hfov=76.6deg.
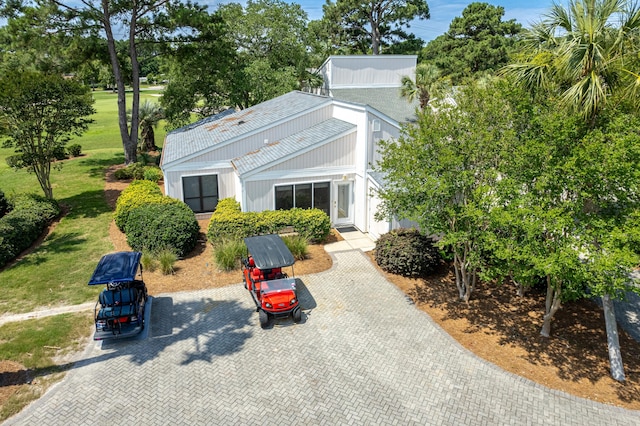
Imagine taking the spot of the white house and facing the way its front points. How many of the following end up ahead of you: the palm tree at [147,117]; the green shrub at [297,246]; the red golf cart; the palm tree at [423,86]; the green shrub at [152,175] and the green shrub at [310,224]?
3

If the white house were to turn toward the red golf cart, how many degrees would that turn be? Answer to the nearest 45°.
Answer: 0° — it already faces it

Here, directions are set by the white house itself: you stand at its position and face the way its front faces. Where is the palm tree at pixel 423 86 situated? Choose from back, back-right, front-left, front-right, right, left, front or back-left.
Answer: back-left

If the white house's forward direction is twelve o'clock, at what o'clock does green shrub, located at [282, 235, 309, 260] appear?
The green shrub is roughly at 12 o'clock from the white house.

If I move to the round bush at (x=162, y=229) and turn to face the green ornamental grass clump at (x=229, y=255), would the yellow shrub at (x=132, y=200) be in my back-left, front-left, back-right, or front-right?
back-left

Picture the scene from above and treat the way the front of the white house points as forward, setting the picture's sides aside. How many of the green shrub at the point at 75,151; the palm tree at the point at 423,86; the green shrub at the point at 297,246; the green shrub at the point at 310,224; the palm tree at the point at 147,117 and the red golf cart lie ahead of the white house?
3

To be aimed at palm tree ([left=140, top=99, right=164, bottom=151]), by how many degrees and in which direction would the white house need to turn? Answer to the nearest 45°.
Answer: approximately 135° to its right

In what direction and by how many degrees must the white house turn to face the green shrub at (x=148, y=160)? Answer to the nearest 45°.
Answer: approximately 135° to its right

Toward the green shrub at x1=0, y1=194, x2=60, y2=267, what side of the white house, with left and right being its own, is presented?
right

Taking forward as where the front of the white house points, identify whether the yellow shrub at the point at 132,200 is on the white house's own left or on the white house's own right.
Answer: on the white house's own right

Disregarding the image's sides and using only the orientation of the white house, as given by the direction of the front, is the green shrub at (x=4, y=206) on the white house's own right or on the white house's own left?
on the white house's own right

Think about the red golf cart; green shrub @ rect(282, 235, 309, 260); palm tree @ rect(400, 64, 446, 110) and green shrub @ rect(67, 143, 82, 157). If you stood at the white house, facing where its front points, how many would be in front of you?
2

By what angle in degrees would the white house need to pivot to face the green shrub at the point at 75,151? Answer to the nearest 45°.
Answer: approximately 135° to its right

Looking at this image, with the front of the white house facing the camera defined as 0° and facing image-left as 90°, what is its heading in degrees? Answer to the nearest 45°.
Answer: approximately 0°
